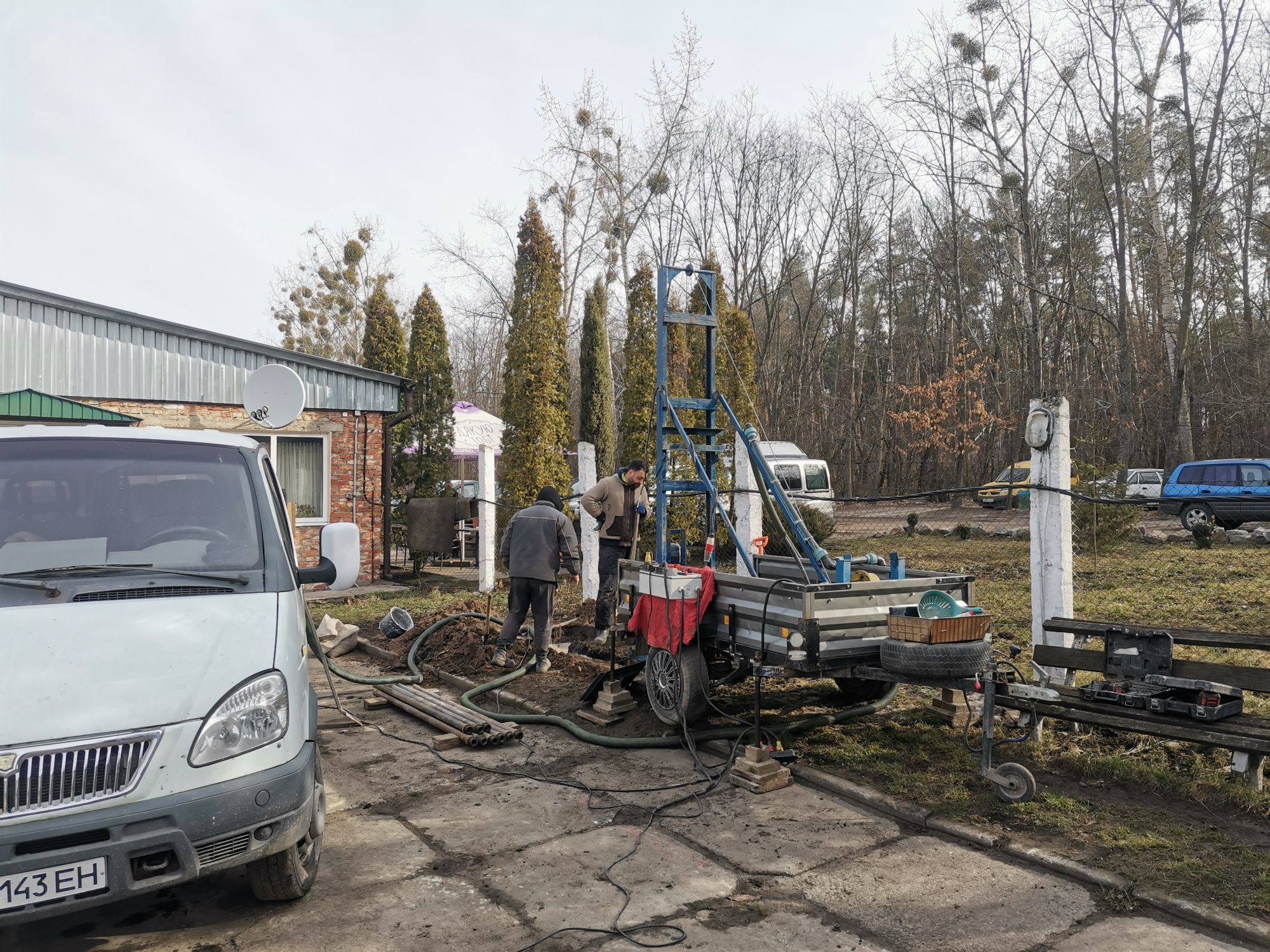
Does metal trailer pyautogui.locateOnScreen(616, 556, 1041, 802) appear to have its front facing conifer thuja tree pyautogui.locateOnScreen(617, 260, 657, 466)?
no

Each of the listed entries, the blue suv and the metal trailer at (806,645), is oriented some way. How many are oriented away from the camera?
0

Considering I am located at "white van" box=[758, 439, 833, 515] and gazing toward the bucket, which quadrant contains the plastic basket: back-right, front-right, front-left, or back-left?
front-left

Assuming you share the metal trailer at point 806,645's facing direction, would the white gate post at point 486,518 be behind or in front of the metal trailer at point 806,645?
behind

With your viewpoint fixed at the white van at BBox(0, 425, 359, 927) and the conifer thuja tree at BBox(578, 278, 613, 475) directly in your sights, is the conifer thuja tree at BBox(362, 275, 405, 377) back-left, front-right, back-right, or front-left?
front-left

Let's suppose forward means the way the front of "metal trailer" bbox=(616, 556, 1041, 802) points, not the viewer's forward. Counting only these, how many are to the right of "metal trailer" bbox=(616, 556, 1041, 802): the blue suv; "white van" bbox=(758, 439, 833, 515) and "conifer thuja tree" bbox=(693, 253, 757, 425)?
0

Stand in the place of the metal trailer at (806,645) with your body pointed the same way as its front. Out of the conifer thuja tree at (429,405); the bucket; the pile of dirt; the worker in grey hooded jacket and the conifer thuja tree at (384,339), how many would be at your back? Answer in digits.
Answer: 5

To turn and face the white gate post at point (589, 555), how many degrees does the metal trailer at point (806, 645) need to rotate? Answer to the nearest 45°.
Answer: approximately 180°

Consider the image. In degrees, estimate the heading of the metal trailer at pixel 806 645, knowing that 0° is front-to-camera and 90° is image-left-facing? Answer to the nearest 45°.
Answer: approximately 315°

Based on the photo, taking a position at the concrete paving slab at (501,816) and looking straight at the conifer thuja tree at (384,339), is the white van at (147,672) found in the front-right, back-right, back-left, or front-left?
front-left

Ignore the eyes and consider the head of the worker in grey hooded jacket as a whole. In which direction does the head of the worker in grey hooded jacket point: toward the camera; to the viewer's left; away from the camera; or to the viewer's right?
away from the camera

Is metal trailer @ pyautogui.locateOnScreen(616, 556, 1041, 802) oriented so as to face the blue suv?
no

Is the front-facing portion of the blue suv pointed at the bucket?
no

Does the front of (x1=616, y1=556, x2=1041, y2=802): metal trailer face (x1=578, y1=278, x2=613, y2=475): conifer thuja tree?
no
